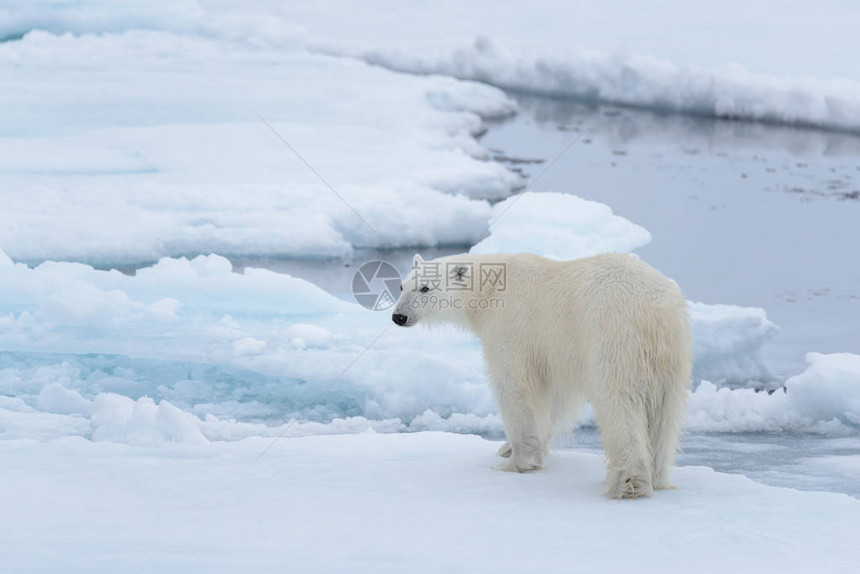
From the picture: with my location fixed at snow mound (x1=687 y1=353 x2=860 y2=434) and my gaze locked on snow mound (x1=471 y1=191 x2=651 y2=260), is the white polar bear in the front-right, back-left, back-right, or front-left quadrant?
back-left

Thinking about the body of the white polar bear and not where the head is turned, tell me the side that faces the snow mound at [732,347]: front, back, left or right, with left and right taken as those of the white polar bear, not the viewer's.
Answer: right

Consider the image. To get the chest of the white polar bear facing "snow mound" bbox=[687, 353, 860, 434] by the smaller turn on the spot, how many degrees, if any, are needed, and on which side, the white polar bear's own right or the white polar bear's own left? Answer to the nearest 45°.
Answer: approximately 90° to the white polar bear's own right

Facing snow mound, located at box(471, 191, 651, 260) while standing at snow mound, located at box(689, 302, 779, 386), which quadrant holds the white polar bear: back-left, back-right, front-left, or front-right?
back-left

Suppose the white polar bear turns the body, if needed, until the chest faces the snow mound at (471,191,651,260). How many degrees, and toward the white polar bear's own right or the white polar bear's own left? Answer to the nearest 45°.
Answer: approximately 45° to the white polar bear's own right

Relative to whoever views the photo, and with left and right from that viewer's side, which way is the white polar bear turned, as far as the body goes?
facing away from the viewer and to the left of the viewer
